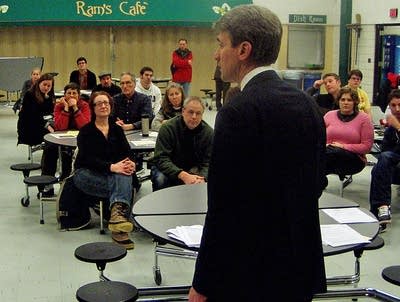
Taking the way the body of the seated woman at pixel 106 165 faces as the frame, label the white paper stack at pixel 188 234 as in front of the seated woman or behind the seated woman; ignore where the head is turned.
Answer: in front

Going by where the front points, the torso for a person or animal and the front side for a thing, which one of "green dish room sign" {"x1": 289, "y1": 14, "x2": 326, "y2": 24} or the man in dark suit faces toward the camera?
the green dish room sign

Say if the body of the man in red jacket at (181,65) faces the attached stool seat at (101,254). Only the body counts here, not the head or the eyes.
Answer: yes

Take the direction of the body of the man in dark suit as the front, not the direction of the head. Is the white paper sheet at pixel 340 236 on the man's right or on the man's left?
on the man's right

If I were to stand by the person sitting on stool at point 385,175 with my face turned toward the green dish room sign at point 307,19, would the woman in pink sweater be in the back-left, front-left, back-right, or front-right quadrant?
front-left

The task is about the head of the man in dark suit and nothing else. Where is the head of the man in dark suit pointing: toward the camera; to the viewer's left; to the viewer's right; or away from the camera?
to the viewer's left

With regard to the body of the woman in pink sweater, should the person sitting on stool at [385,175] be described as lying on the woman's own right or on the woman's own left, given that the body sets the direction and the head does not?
on the woman's own left

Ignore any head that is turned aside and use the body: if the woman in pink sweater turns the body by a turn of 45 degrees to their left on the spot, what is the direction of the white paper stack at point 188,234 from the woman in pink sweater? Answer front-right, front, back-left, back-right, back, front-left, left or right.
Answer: front

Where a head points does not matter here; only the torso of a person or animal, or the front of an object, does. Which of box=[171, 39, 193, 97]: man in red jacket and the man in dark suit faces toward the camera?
the man in red jacket

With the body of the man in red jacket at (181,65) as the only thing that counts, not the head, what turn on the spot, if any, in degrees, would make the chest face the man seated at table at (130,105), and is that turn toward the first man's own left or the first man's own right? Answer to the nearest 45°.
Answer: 0° — they already face them

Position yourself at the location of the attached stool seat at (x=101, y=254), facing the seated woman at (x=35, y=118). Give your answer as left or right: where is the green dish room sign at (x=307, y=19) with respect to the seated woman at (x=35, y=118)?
right

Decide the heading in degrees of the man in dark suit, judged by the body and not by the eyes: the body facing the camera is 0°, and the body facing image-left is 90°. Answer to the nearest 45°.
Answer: approximately 135°

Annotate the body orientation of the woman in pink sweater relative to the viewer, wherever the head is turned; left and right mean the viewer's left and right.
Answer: facing the viewer and to the left of the viewer

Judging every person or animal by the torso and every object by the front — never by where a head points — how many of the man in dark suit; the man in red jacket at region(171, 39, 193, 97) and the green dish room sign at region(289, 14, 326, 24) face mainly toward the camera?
2

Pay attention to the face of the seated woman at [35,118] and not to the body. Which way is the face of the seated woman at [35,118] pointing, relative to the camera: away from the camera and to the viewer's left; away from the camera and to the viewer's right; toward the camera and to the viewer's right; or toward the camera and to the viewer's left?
toward the camera and to the viewer's right

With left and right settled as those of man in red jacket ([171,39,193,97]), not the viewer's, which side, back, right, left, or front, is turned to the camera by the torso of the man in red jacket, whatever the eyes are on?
front

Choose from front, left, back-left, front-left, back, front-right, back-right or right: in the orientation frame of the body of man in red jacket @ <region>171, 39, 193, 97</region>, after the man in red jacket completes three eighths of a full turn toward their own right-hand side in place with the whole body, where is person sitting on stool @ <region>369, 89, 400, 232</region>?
back-left

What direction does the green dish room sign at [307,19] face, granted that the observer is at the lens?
facing the viewer

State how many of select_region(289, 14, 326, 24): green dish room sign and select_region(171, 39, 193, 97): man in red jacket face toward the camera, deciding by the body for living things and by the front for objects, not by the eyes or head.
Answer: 2
